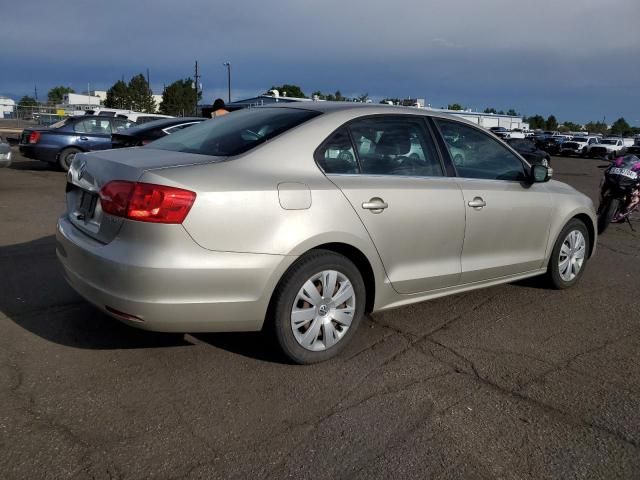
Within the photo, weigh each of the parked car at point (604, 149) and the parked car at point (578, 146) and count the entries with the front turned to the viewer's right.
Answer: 0

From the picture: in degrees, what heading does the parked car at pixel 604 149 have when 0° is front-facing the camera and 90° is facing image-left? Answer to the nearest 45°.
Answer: approximately 45°

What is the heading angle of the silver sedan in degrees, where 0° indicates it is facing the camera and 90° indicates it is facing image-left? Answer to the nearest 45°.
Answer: approximately 225°

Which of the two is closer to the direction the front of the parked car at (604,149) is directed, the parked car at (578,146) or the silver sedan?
the silver sedan

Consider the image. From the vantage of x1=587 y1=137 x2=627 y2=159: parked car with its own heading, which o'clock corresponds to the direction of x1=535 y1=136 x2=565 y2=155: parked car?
x1=535 y1=136 x2=565 y2=155: parked car is roughly at 3 o'clock from x1=587 y1=137 x2=627 y2=159: parked car.

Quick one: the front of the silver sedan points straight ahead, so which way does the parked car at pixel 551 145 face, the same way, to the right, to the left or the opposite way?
the opposite way

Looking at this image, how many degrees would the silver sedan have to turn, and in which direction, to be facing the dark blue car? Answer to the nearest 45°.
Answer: approximately 90° to its left

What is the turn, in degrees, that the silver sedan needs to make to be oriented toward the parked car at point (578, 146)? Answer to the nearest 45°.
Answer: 0° — it already faces it

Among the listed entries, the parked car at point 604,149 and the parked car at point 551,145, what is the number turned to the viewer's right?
0

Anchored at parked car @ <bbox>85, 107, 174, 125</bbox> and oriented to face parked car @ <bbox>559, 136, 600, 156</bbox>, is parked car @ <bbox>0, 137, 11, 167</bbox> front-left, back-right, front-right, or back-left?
back-right

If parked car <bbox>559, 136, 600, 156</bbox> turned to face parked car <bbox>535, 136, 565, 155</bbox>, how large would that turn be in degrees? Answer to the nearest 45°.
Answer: approximately 90° to its right

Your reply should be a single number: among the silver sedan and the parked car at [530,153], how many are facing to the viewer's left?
0

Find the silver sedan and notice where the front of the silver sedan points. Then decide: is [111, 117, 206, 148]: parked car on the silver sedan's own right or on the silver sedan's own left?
on the silver sedan's own left
